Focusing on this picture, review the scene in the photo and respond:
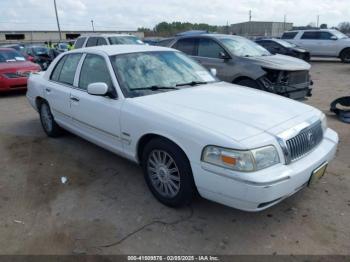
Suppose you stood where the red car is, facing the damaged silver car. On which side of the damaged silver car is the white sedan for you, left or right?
right

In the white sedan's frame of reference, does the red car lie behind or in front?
behind

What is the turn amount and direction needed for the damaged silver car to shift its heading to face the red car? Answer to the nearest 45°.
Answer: approximately 135° to its right

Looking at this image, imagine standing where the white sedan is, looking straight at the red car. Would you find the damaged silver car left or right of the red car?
right

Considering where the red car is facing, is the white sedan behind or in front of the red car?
in front

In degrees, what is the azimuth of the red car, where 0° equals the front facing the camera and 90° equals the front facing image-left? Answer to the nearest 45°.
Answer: approximately 315°

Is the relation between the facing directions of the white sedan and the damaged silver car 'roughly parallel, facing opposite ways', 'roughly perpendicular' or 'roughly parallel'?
roughly parallel

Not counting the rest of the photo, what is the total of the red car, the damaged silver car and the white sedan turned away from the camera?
0

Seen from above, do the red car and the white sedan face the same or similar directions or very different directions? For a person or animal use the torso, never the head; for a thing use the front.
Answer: same or similar directions

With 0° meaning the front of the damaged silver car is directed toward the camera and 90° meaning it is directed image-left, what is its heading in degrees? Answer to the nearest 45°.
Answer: approximately 315°

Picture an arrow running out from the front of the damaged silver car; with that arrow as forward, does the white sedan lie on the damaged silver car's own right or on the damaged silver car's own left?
on the damaged silver car's own right
